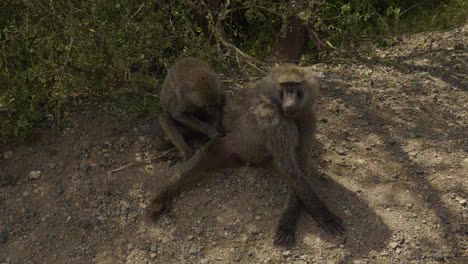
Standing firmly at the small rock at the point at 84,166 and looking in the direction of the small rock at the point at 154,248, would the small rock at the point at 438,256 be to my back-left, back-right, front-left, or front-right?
front-left

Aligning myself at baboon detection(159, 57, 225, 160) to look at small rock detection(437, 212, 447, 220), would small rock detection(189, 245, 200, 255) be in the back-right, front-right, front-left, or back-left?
front-right

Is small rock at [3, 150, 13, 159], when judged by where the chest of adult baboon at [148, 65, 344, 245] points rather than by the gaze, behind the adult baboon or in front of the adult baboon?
behind

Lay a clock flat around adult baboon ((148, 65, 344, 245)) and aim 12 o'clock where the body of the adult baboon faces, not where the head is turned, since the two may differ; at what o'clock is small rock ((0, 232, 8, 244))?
The small rock is roughly at 4 o'clock from the adult baboon.

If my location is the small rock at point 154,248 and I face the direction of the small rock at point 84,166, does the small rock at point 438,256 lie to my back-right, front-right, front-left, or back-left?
back-right

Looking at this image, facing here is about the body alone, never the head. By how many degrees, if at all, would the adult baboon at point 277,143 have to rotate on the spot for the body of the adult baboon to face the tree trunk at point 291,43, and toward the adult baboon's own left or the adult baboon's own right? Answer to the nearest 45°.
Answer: approximately 135° to the adult baboon's own left

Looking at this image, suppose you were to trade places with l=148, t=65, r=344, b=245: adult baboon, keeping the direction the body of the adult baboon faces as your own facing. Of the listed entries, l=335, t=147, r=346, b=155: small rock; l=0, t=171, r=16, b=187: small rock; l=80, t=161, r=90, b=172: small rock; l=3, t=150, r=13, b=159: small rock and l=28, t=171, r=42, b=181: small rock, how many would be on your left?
1

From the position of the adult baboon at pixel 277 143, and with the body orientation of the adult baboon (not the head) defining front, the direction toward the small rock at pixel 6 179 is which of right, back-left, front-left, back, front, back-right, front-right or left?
back-right

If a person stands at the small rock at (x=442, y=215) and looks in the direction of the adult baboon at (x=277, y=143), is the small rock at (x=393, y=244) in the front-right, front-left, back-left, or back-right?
front-left

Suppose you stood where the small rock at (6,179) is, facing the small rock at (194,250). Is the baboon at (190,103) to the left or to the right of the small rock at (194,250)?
left

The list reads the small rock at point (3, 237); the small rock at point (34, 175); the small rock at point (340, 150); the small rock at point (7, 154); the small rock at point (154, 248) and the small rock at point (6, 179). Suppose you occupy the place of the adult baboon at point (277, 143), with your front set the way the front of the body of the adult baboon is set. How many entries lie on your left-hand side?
1

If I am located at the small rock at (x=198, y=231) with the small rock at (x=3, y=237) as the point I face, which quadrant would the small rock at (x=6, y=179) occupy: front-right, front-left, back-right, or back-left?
front-right

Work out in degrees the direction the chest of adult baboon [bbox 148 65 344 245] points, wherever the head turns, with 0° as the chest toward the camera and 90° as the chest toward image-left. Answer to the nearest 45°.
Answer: approximately 315°

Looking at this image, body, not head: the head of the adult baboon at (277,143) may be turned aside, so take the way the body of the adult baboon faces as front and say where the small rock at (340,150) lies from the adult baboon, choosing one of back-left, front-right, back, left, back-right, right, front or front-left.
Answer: left

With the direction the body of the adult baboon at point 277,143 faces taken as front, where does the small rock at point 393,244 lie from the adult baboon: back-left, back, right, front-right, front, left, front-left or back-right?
front

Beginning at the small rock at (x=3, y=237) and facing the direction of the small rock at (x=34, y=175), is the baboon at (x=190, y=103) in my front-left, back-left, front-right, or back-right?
front-right

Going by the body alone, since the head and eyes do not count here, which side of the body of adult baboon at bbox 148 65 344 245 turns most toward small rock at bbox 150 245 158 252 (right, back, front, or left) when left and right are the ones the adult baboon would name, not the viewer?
right
